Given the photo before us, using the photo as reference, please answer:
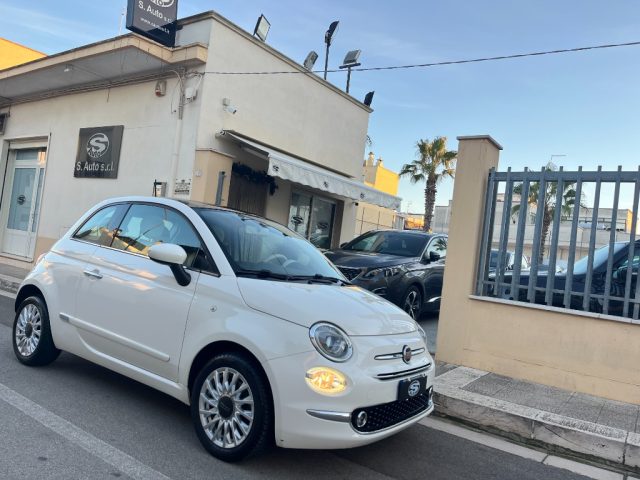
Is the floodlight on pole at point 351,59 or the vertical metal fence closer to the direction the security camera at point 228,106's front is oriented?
the vertical metal fence

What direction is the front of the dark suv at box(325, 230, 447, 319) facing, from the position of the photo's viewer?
facing the viewer and to the left of the viewer

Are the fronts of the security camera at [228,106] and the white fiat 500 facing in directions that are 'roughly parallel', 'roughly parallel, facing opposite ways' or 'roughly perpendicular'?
roughly parallel

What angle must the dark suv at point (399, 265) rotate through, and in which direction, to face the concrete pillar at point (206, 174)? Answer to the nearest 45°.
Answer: approximately 45° to its right

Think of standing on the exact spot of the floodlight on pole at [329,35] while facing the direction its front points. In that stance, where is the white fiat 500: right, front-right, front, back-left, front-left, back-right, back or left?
right

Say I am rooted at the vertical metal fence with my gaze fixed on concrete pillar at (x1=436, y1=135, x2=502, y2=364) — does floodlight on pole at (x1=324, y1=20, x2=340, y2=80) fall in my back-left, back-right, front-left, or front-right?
front-right

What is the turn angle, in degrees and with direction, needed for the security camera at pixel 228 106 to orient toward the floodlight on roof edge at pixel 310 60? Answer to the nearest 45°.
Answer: approximately 90° to its left
